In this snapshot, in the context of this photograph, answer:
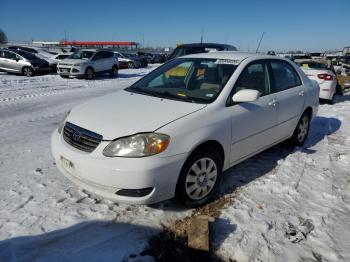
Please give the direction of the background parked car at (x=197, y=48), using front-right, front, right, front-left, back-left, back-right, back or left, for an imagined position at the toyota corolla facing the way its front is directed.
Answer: back-right

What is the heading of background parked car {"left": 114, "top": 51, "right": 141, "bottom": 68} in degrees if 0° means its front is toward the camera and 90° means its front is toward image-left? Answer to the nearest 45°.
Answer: approximately 315°

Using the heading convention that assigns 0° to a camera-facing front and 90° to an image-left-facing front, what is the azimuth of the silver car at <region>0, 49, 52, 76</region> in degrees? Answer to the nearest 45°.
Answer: approximately 315°

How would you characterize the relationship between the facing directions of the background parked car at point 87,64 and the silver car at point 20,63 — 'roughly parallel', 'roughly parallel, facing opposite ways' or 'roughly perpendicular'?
roughly perpendicular

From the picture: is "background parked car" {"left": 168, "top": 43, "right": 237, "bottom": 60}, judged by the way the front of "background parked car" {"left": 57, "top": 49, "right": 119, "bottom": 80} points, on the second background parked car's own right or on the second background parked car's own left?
on the second background parked car's own left

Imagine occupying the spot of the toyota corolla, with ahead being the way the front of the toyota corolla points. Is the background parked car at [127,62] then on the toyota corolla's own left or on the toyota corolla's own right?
on the toyota corolla's own right

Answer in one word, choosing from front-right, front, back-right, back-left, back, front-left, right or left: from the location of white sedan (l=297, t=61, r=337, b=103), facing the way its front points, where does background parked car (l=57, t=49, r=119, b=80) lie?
front-left

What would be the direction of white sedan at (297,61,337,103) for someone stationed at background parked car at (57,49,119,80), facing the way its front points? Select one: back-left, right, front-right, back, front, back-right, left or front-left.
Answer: left

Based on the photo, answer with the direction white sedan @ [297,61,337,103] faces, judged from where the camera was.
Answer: facing away from the viewer and to the left of the viewer

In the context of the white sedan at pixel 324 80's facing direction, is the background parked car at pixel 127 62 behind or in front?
in front

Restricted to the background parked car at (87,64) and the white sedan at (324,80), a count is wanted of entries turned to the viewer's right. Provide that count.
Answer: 0

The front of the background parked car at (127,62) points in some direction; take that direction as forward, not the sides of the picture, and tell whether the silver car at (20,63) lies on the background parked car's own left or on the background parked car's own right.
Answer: on the background parked car's own right

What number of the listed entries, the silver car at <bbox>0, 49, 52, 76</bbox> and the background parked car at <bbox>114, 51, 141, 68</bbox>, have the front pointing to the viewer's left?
0

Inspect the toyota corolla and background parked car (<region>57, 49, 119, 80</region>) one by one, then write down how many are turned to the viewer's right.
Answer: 0
